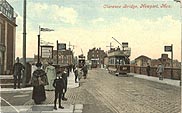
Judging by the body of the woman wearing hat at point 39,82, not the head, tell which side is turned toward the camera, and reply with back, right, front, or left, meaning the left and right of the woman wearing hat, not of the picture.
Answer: front

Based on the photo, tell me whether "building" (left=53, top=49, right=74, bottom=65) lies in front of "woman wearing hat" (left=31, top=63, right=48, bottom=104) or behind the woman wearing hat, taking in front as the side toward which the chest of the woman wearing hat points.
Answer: behind

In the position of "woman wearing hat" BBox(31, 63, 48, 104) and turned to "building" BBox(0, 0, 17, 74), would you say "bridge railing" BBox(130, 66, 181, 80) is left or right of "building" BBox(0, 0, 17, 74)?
right

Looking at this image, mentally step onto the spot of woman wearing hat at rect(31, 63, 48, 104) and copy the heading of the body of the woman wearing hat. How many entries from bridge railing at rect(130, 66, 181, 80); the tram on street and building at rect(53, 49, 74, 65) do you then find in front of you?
0

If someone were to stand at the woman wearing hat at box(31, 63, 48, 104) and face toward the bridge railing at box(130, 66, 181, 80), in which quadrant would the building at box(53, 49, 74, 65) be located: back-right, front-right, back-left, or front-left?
front-left

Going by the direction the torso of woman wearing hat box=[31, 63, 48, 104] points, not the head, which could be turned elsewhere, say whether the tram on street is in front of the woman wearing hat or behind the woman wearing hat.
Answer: behind

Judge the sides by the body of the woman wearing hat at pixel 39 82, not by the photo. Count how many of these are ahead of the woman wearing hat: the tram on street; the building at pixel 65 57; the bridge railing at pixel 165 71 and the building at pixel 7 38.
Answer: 0

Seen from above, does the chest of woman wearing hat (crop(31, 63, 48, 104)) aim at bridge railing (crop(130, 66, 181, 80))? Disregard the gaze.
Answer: no

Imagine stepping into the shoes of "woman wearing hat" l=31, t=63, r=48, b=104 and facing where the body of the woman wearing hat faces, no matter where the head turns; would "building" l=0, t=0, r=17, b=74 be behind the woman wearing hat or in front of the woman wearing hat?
behind
